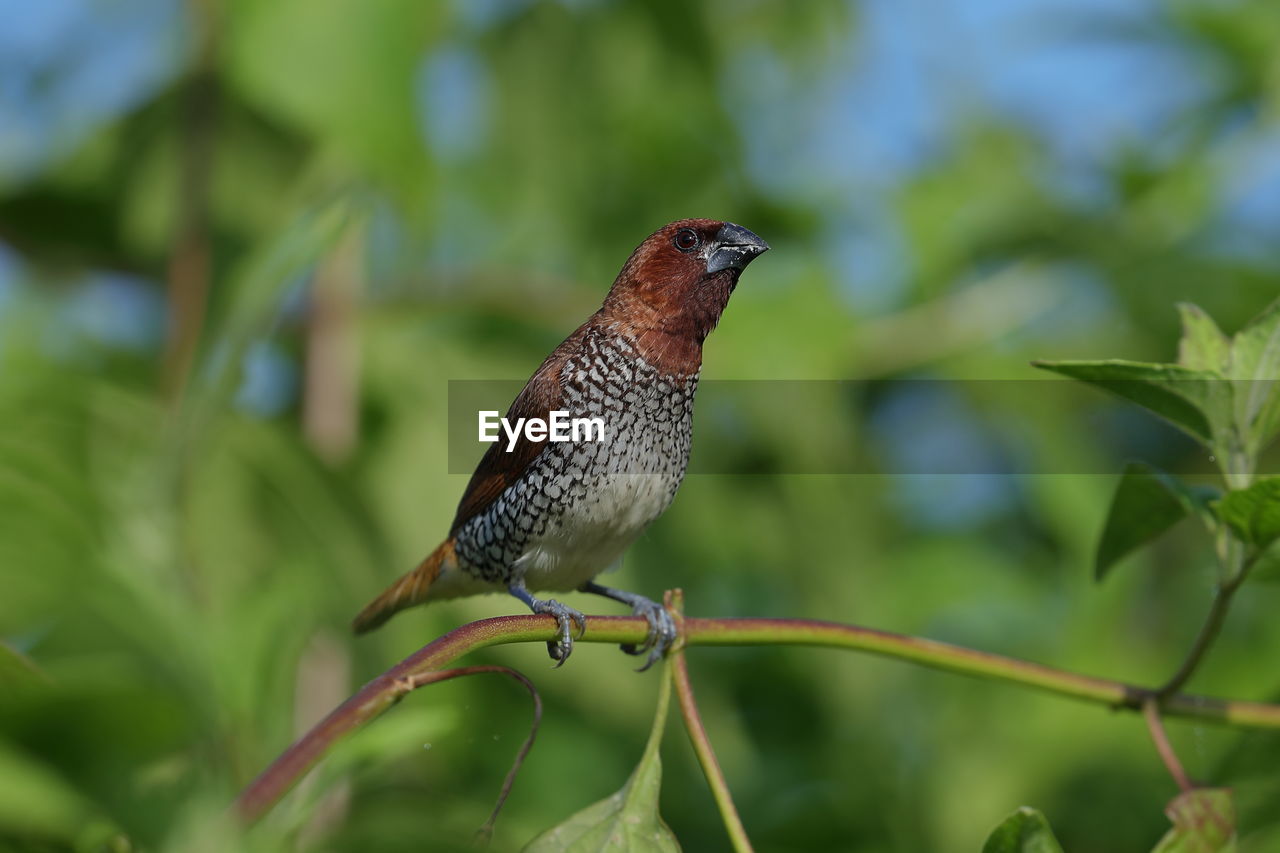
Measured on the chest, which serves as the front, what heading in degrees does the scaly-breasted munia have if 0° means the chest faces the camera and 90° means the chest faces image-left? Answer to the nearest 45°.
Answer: approximately 315°

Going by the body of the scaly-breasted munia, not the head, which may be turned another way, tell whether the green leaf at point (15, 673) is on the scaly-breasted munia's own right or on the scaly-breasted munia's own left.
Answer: on the scaly-breasted munia's own right
